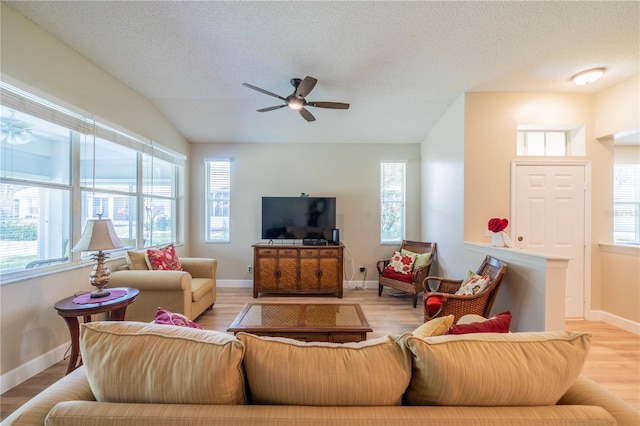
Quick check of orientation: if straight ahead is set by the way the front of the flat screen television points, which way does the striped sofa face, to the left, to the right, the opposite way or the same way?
the opposite way

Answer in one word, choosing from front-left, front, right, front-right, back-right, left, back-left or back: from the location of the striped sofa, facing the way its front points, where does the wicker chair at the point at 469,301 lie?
front-right

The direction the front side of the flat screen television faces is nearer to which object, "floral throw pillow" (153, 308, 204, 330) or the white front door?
the floral throw pillow

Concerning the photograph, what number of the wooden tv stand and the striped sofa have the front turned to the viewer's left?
0

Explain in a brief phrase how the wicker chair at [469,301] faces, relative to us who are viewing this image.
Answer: facing to the left of the viewer

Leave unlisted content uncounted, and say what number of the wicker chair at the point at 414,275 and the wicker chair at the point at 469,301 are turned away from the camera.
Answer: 0

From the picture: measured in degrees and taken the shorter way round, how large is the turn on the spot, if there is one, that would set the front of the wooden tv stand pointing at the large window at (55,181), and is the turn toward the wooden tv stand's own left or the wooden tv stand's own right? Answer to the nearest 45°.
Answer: approximately 45° to the wooden tv stand's own right

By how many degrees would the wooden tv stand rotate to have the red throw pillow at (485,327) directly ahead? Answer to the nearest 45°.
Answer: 0° — it already faces it

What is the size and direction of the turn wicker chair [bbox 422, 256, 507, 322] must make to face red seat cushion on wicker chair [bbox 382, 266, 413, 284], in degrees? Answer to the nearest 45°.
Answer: approximately 45° to its right

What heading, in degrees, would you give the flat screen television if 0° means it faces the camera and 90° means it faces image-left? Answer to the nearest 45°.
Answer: approximately 0°

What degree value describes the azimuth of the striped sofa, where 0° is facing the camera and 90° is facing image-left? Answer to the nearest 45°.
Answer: approximately 180°

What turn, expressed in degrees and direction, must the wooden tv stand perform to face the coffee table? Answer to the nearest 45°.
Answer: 0° — it already faces it
